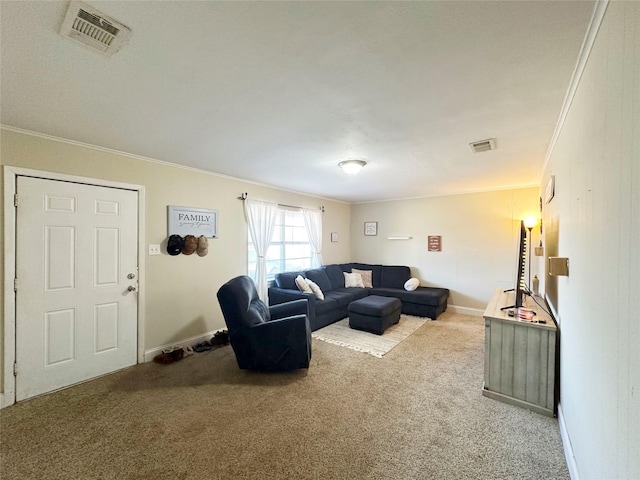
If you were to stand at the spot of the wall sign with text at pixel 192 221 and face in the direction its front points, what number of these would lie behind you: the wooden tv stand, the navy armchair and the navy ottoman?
0

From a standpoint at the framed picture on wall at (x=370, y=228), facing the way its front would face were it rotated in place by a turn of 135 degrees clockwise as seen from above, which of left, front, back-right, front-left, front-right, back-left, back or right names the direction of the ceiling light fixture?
back-left

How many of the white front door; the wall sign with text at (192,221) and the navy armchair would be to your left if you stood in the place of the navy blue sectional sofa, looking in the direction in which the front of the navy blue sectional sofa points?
0

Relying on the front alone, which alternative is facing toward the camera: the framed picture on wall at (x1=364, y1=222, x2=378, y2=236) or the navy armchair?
the framed picture on wall

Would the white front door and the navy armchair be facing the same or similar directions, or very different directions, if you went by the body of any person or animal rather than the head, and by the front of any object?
same or similar directions

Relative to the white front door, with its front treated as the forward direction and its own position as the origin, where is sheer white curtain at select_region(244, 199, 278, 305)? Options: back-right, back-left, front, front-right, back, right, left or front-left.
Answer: front-left

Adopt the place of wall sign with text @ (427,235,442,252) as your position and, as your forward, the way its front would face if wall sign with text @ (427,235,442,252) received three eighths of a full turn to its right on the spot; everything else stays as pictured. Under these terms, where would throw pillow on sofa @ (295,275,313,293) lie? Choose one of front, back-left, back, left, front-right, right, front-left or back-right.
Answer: left

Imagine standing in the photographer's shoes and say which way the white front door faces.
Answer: facing the viewer and to the right of the viewer

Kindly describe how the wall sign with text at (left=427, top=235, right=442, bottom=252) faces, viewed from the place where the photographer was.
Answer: facing the viewer

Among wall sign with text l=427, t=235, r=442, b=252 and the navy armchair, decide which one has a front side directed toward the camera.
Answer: the wall sign with text

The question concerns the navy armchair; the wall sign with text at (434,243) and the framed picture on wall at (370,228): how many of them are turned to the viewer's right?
1

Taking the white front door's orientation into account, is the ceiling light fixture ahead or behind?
ahead

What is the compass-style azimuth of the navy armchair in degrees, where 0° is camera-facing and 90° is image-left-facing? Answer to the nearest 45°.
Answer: approximately 270°

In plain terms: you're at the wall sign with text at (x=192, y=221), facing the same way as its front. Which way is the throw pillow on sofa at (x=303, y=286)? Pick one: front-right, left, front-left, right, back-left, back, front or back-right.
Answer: front-left

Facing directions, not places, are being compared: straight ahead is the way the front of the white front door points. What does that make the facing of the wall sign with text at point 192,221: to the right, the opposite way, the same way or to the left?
the same way
